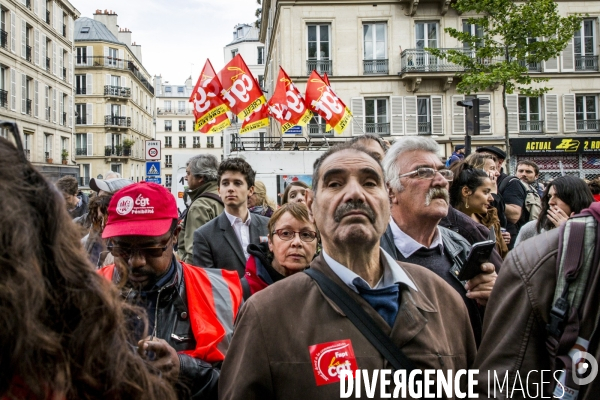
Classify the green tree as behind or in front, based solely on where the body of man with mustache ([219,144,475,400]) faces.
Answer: behind

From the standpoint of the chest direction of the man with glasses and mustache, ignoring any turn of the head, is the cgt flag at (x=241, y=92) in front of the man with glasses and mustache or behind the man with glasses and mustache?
behind

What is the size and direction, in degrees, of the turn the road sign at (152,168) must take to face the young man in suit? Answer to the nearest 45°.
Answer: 0° — it already faces them

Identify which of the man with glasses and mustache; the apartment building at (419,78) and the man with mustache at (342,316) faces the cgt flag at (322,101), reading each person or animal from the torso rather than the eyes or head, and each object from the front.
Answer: the apartment building

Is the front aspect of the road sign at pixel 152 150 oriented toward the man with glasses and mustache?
yes

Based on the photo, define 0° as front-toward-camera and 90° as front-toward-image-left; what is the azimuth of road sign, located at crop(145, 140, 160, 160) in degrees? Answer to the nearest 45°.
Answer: approximately 0°

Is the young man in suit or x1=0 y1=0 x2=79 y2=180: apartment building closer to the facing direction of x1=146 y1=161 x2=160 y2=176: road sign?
the young man in suit

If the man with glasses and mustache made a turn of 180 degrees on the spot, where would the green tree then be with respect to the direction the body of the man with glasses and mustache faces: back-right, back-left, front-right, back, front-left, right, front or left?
front-right

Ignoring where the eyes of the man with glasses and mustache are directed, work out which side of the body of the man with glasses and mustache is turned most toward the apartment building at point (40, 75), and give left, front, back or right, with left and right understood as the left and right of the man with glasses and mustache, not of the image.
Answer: back
